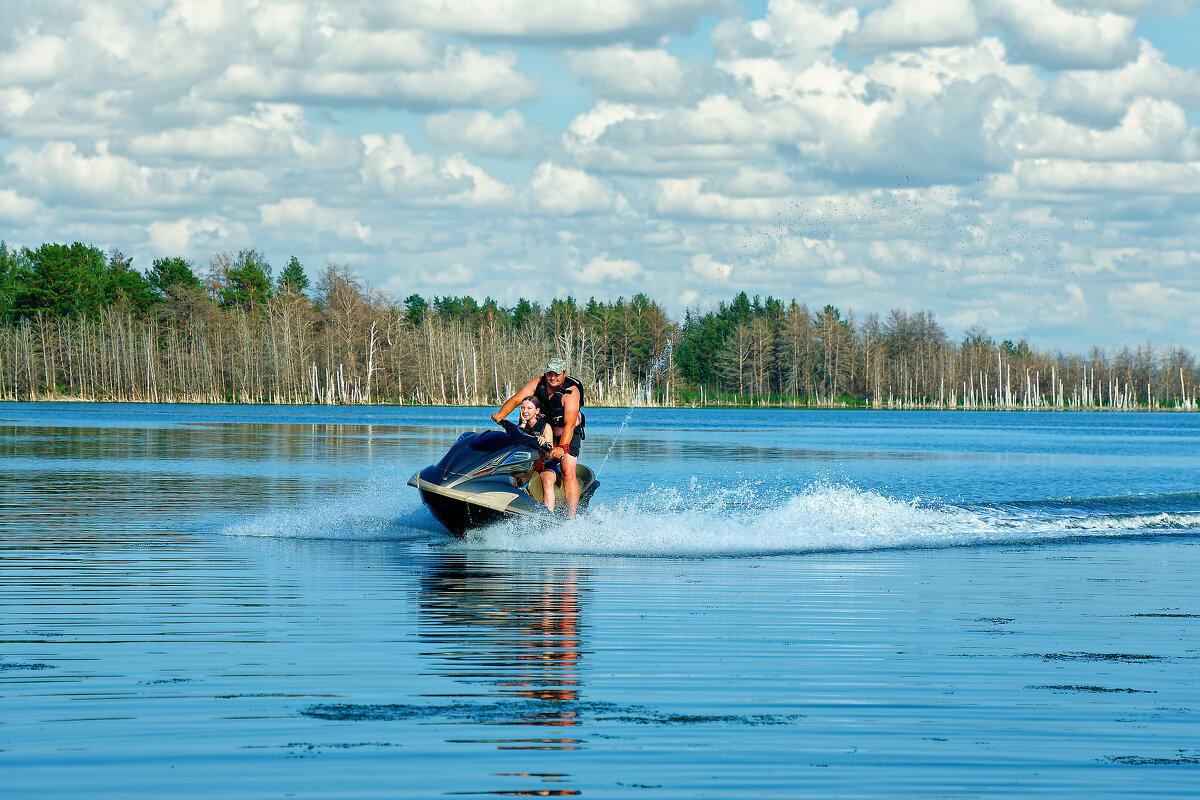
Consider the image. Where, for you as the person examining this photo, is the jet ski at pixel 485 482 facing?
facing the viewer and to the left of the viewer

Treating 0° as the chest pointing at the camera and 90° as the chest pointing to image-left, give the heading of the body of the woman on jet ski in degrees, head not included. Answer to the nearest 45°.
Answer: approximately 45°
